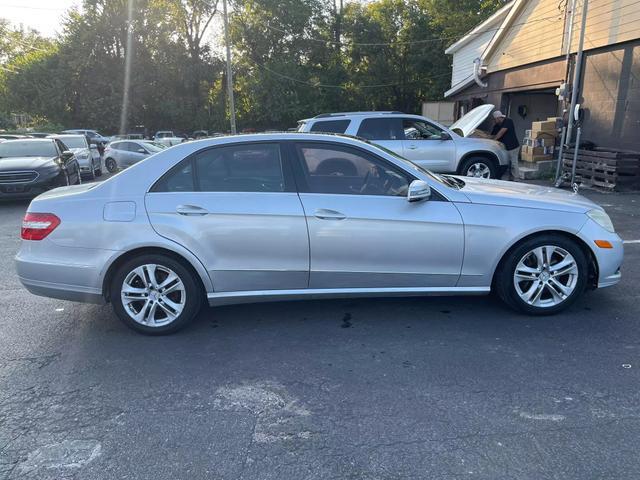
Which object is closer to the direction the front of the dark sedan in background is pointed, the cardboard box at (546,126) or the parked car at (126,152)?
the cardboard box

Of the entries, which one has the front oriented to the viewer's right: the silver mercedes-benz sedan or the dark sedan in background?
the silver mercedes-benz sedan

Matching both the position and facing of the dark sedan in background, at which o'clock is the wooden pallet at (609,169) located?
The wooden pallet is roughly at 10 o'clock from the dark sedan in background.

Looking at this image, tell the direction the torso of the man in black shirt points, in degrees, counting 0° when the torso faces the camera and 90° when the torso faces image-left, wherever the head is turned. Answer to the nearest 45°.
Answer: approximately 90°

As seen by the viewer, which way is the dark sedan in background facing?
toward the camera

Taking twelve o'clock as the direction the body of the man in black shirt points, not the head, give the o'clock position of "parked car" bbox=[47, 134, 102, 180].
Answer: The parked car is roughly at 12 o'clock from the man in black shirt.

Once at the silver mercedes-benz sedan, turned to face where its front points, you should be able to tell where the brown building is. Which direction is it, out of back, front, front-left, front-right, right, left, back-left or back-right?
front-left

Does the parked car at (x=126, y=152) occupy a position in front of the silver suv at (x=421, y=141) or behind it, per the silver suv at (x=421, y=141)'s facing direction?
behind

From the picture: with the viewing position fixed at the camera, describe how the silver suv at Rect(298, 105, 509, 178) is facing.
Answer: facing to the right of the viewer

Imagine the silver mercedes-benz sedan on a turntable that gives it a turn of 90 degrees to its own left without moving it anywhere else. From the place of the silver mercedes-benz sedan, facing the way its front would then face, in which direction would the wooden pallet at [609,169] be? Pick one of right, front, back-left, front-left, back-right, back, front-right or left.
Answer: front-right

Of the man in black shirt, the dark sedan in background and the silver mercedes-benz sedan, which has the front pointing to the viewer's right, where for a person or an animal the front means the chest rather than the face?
the silver mercedes-benz sedan

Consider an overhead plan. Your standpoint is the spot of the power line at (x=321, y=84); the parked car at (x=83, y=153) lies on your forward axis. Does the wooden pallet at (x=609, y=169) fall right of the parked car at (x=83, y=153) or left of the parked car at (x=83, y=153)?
left

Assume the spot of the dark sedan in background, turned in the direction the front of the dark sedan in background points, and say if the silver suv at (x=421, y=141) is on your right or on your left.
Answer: on your left

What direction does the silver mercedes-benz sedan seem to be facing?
to the viewer's right
